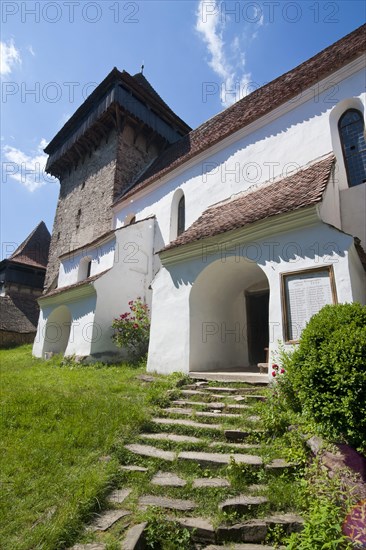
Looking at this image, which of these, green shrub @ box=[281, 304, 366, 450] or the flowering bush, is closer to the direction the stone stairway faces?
the green shrub

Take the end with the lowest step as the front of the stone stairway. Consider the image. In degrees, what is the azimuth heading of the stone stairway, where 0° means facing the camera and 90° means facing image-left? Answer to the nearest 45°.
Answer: approximately 0°

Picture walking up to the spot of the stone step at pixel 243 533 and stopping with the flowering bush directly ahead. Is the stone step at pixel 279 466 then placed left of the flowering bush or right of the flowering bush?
right

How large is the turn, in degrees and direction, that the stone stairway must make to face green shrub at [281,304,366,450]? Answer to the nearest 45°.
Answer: approximately 90° to its left

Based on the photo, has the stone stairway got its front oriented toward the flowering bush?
no
